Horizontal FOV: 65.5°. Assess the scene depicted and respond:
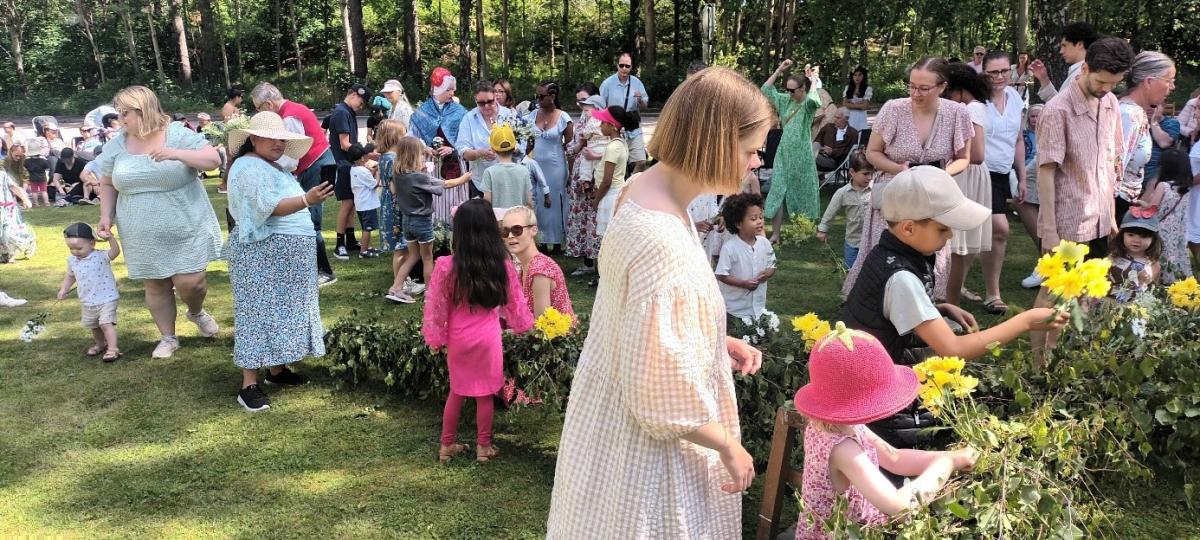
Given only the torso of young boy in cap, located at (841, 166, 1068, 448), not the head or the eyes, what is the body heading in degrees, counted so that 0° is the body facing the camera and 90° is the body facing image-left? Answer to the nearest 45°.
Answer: approximately 270°

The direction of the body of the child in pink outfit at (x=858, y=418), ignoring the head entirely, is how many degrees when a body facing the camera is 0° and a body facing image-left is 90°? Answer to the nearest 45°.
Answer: approximately 270°

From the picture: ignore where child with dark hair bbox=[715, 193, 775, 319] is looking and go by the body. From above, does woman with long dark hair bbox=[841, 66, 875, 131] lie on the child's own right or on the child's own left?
on the child's own left

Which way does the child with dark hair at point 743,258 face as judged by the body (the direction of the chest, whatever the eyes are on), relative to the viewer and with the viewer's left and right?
facing the viewer and to the right of the viewer

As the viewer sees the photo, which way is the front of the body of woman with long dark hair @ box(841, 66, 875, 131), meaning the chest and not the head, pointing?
toward the camera

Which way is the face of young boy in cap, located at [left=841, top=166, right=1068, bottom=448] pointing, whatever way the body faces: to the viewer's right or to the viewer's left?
to the viewer's right

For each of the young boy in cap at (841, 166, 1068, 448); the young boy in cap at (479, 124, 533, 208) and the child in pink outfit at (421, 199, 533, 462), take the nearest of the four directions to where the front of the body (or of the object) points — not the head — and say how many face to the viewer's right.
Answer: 1

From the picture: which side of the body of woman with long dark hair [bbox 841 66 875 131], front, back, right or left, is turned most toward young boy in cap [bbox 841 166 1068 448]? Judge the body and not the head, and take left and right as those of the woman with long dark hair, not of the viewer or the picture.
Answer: front

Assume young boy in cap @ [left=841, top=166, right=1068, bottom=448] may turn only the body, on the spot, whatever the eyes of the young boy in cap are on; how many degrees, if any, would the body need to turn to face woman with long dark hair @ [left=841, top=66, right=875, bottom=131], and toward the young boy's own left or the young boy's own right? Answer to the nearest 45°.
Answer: approximately 90° to the young boy's own left

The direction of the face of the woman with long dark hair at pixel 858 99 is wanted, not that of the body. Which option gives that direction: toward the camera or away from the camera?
toward the camera

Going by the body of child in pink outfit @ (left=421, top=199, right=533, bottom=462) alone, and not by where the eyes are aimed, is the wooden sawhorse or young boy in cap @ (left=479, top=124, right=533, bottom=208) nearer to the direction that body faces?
the young boy in cap

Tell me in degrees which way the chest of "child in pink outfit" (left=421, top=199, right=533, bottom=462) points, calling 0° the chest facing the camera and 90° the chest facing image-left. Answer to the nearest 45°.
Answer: approximately 180°

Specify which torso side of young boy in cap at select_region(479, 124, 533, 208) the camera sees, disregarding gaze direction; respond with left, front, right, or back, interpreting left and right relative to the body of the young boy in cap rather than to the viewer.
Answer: back

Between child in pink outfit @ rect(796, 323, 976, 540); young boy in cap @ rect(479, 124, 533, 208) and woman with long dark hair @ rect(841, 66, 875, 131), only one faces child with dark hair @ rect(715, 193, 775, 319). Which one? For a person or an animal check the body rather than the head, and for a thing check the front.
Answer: the woman with long dark hair

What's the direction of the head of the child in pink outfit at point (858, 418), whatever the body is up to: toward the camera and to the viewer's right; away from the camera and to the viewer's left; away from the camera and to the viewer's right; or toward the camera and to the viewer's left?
away from the camera and to the viewer's right

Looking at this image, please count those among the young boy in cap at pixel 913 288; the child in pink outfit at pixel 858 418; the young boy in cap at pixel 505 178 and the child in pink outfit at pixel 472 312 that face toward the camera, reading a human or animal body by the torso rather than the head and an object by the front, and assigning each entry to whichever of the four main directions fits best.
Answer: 0
